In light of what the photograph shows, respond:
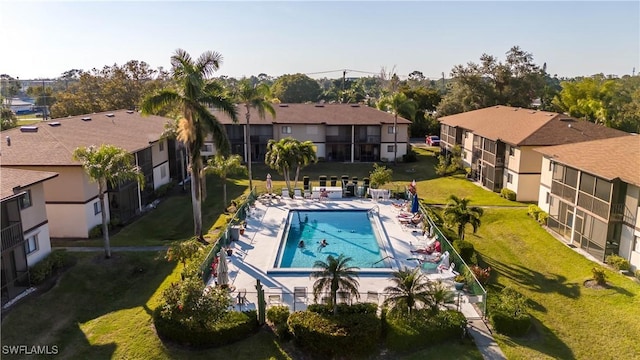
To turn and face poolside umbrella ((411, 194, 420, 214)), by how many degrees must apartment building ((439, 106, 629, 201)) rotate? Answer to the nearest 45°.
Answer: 0° — it already faces it

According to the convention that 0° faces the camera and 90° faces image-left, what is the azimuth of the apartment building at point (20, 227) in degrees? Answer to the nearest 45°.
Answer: approximately 315°

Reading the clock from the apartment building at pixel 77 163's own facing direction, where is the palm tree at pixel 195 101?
The palm tree is roughly at 12 o'clock from the apartment building.

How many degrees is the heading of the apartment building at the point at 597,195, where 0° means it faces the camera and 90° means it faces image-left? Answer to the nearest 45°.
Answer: approximately 45°

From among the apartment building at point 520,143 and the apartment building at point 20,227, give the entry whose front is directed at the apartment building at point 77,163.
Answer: the apartment building at point 520,143

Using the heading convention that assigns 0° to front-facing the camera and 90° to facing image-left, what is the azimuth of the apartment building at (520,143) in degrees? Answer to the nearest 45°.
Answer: approximately 45°

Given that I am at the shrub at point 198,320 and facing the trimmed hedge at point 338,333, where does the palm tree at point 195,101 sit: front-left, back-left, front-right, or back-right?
back-left

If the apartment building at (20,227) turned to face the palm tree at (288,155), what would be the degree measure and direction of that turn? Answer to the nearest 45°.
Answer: approximately 45° to its left

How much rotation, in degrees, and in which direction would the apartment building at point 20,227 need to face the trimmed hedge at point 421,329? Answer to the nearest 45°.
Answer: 0° — it already faces it
